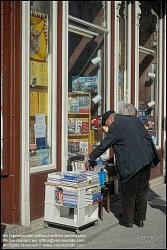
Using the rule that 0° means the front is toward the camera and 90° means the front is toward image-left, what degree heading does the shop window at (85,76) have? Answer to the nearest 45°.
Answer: approximately 315°

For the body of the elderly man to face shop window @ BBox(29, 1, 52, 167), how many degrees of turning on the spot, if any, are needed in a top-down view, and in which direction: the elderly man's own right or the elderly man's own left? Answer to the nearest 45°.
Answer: approximately 45° to the elderly man's own left

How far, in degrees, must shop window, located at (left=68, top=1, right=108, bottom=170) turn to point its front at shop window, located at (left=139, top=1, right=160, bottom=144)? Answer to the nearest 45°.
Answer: approximately 90° to its left

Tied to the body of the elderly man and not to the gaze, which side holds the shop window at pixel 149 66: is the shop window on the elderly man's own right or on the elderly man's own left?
on the elderly man's own right

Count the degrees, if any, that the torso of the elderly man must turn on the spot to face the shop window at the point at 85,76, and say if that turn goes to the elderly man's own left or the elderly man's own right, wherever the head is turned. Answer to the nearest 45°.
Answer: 0° — they already face it

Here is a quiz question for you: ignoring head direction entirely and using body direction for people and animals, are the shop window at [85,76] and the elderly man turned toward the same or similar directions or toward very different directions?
very different directions

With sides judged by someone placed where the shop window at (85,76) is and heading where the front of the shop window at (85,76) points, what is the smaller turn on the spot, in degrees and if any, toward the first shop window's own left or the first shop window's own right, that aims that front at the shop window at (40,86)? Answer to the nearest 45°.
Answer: approximately 90° to the first shop window's own right

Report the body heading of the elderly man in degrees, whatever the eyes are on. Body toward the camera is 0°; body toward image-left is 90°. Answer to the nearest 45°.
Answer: approximately 135°
